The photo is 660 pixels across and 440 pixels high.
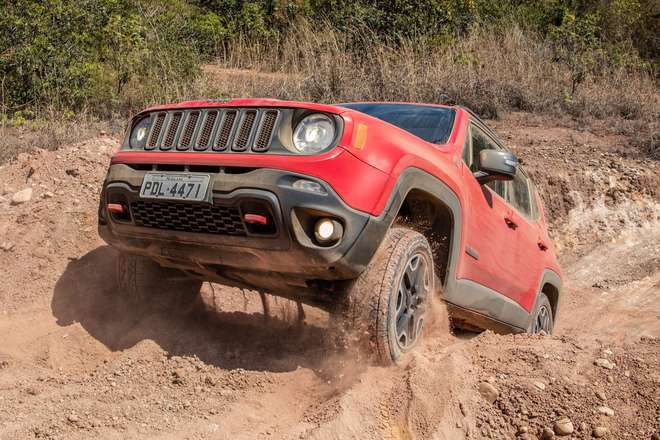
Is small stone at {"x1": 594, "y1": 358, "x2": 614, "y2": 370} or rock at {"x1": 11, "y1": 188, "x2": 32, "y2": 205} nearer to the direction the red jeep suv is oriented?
the rock

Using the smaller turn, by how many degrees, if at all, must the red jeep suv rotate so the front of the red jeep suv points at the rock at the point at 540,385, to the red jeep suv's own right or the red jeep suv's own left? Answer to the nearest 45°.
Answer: approximately 90° to the red jeep suv's own left

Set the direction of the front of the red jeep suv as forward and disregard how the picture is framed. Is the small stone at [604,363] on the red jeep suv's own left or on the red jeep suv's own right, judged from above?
on the red jeep suv's own left

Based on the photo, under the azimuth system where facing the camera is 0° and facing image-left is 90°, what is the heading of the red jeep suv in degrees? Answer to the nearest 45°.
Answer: approximately 45°

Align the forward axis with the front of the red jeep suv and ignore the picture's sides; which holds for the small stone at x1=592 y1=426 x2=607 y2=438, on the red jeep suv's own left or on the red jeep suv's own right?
on the red jeep suv's own left

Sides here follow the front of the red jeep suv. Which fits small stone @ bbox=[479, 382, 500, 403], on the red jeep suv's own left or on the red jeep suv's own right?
on the red jeep suv's own left

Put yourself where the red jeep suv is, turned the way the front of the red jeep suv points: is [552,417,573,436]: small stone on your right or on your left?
on your left

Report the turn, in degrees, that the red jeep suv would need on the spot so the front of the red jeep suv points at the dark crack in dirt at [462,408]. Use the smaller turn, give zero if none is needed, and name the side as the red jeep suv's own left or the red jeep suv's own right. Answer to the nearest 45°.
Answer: approximately 90° to the red jeep suv's own left

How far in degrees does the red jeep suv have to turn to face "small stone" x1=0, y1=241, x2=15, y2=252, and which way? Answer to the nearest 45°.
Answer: approximately 90° to its right

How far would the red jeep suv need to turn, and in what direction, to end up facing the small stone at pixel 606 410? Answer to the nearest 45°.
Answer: approximately 90° to its left
